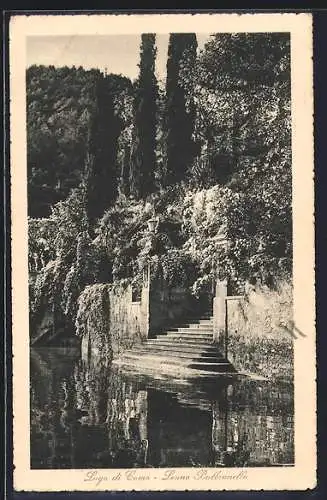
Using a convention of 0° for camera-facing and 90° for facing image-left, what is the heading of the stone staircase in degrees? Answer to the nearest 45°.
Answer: approximately 0°
